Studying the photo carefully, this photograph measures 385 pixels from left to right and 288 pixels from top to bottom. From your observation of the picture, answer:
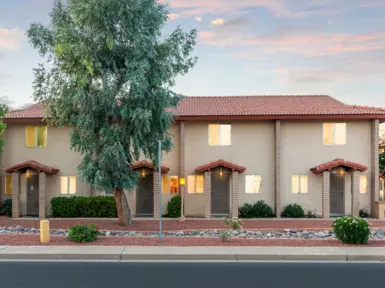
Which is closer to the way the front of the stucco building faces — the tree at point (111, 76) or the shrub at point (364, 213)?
the tree

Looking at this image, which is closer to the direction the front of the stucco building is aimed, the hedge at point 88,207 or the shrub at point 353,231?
the shrub

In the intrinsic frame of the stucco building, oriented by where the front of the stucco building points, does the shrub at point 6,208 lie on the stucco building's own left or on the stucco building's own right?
on the stucco building's own right

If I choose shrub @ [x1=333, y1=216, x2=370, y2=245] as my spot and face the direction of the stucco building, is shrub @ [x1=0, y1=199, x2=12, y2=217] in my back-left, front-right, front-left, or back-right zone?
front-left

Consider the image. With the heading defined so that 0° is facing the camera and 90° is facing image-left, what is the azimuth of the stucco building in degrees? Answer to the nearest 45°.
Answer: approximately 0°

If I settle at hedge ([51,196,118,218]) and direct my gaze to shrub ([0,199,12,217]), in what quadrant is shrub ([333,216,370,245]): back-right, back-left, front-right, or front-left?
back-left

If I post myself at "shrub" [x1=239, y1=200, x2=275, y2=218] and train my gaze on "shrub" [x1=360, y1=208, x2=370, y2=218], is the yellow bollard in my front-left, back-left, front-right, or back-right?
back-right

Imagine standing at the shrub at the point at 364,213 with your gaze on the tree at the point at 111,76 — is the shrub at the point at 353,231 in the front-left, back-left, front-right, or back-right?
front-left
